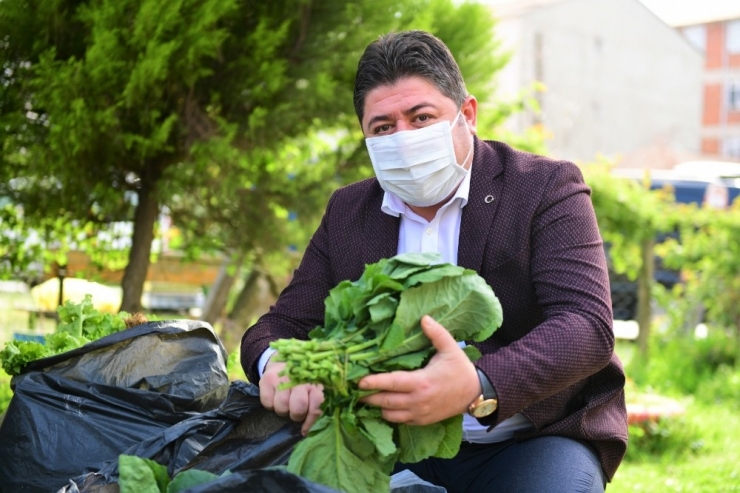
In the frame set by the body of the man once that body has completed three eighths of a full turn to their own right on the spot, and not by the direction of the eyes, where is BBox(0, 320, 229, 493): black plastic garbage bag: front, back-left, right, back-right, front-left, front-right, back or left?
left

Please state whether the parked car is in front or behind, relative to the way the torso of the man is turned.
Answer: behind

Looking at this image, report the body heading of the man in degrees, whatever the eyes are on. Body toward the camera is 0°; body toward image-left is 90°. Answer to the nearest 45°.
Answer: approximately 45°

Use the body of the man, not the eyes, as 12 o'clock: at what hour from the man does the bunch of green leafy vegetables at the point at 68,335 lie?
The bunch of green leafy vegetables is roughly at 2 o'clock from the man.

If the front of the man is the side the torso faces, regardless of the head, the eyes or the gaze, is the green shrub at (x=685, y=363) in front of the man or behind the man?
behind

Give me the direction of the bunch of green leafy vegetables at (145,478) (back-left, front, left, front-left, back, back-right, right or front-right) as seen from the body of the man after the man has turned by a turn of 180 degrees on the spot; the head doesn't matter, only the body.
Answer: back

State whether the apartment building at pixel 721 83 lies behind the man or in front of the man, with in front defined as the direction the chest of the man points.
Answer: behind

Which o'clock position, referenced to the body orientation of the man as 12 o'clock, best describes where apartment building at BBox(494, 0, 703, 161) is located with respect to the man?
The apartment building is roughly at 5 o'clock from the man.
